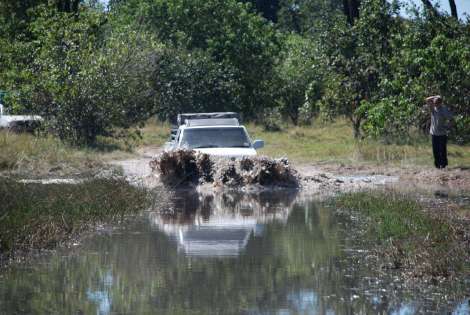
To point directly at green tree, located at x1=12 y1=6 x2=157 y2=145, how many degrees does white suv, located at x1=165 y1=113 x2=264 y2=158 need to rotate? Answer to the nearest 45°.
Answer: approximately 135° to its right

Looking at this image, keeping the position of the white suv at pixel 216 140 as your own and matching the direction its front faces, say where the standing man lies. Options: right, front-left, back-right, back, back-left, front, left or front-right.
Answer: left

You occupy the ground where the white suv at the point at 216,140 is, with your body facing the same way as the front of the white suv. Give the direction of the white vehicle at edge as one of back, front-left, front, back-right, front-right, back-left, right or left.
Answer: back-right

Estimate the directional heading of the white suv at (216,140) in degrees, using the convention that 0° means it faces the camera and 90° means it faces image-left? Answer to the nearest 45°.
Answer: approximately 0°

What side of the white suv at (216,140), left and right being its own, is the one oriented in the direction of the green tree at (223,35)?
back

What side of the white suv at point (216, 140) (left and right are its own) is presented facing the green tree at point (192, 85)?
back
